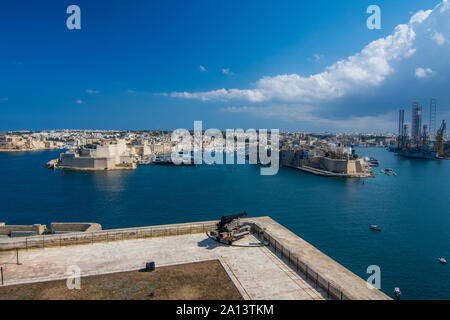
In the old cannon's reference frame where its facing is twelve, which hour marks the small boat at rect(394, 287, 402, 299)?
The small boat is roughly at 1 o'clock from the old cannon.

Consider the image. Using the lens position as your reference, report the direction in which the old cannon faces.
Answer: facing away from the viewer and to the right of the viewer

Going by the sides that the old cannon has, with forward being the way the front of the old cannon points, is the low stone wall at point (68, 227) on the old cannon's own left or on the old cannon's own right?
on the old cannon's own left
